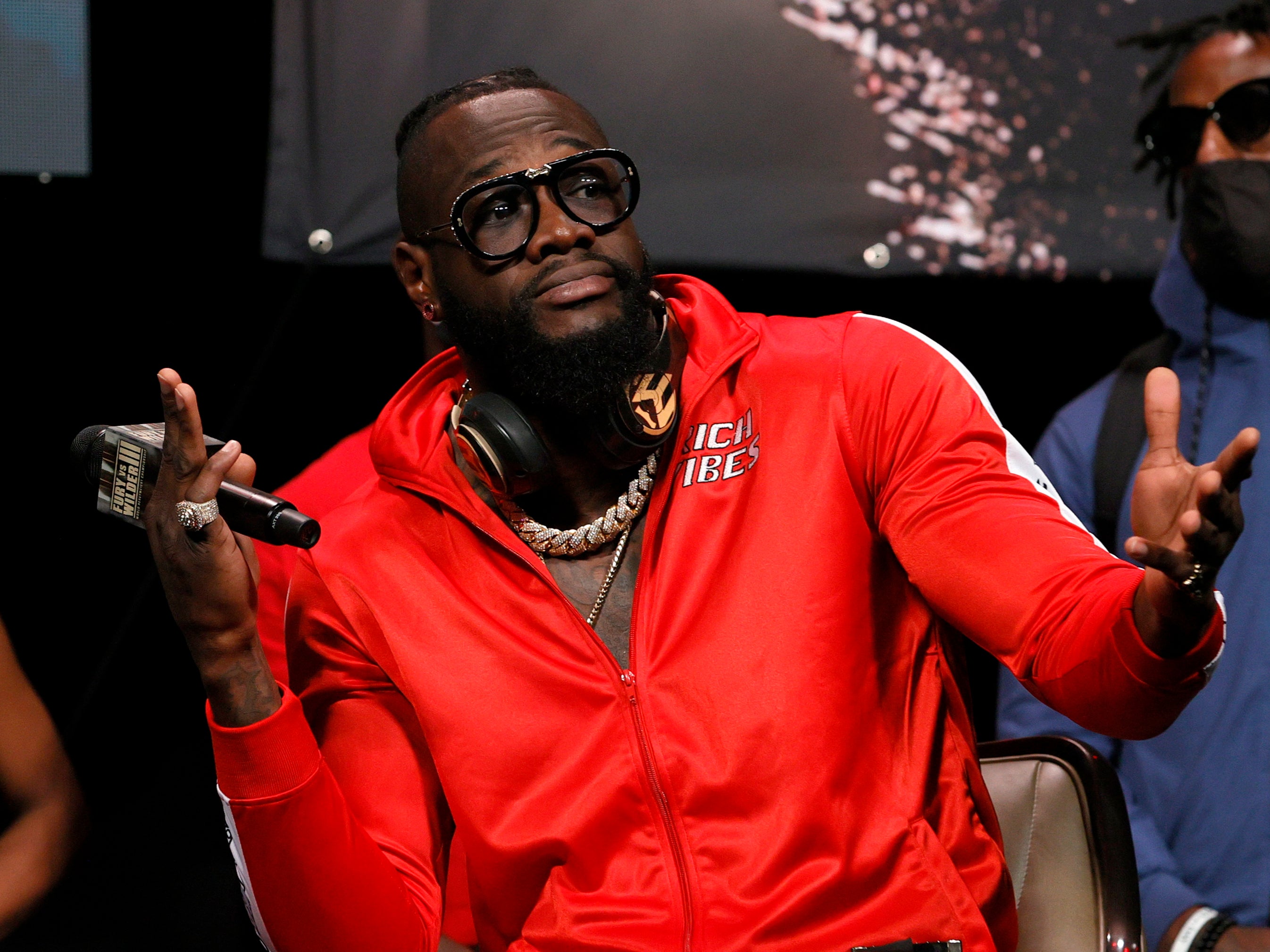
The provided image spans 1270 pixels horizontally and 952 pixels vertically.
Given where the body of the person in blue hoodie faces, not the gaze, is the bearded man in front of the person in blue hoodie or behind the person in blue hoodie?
in front

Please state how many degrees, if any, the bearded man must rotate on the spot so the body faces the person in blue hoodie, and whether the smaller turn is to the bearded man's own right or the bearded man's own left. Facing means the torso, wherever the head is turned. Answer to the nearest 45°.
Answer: approximately 135° to the bearded man's own left

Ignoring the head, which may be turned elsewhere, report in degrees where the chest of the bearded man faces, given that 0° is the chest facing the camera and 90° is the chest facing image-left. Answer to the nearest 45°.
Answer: approximately 0°

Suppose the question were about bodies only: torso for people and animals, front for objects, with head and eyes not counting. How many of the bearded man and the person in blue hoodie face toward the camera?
2

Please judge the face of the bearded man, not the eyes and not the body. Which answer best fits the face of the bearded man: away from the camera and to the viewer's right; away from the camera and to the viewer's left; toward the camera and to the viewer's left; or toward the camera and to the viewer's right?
toward the camera and to the viewer's right

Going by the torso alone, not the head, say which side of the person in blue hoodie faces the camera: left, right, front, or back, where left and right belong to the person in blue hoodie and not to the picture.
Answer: front
